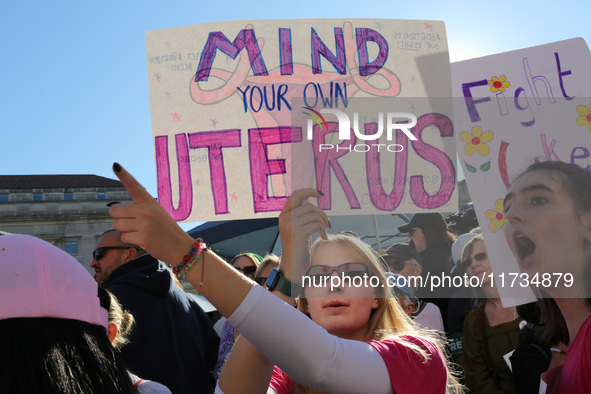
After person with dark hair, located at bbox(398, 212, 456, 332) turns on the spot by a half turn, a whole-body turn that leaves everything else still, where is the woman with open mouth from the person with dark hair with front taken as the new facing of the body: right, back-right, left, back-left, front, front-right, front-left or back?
right

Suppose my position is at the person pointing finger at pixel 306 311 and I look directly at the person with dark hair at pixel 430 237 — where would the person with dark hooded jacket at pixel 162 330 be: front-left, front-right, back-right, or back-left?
front-left

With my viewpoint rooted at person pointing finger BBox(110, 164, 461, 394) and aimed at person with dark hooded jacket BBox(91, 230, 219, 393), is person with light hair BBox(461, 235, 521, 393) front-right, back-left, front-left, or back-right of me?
front-right

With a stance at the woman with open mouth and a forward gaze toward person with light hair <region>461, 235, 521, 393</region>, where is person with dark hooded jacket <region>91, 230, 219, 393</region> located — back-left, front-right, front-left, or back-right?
front-left

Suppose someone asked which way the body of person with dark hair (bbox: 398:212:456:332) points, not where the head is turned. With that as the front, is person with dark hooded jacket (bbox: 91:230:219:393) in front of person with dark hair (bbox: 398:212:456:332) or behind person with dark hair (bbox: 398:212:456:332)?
in front

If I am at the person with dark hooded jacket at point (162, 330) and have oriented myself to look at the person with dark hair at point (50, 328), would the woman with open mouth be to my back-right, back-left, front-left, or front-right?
front-left
